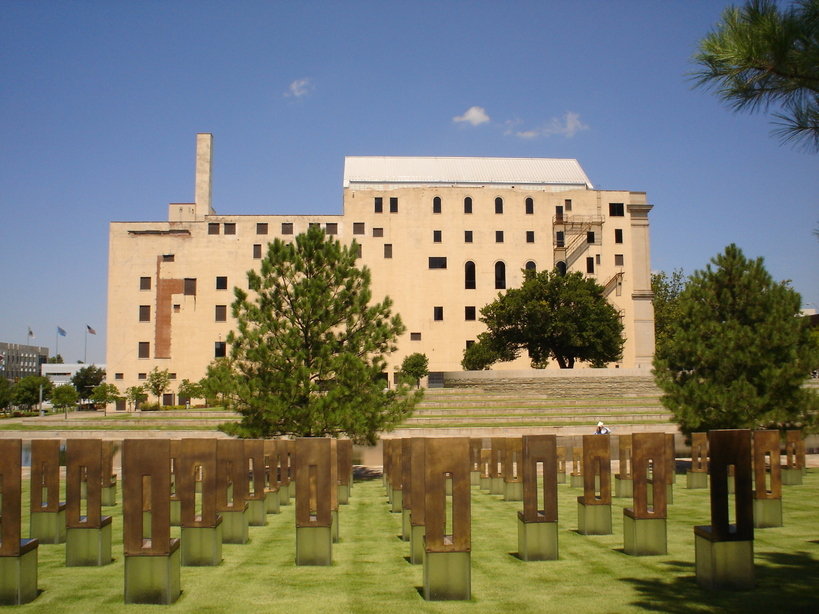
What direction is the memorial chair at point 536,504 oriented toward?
away from the camera

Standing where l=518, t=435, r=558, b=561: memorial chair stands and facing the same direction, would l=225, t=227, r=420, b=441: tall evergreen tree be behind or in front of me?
in front

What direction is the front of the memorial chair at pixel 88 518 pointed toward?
away from the camera

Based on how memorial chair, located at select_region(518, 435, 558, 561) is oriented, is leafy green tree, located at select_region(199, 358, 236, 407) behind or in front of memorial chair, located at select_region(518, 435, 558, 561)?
in front

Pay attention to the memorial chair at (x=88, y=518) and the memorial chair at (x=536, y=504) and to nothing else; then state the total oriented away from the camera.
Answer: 2

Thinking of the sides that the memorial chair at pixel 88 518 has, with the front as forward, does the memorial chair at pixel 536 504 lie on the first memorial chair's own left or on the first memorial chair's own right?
on the first memorial chair's own right
